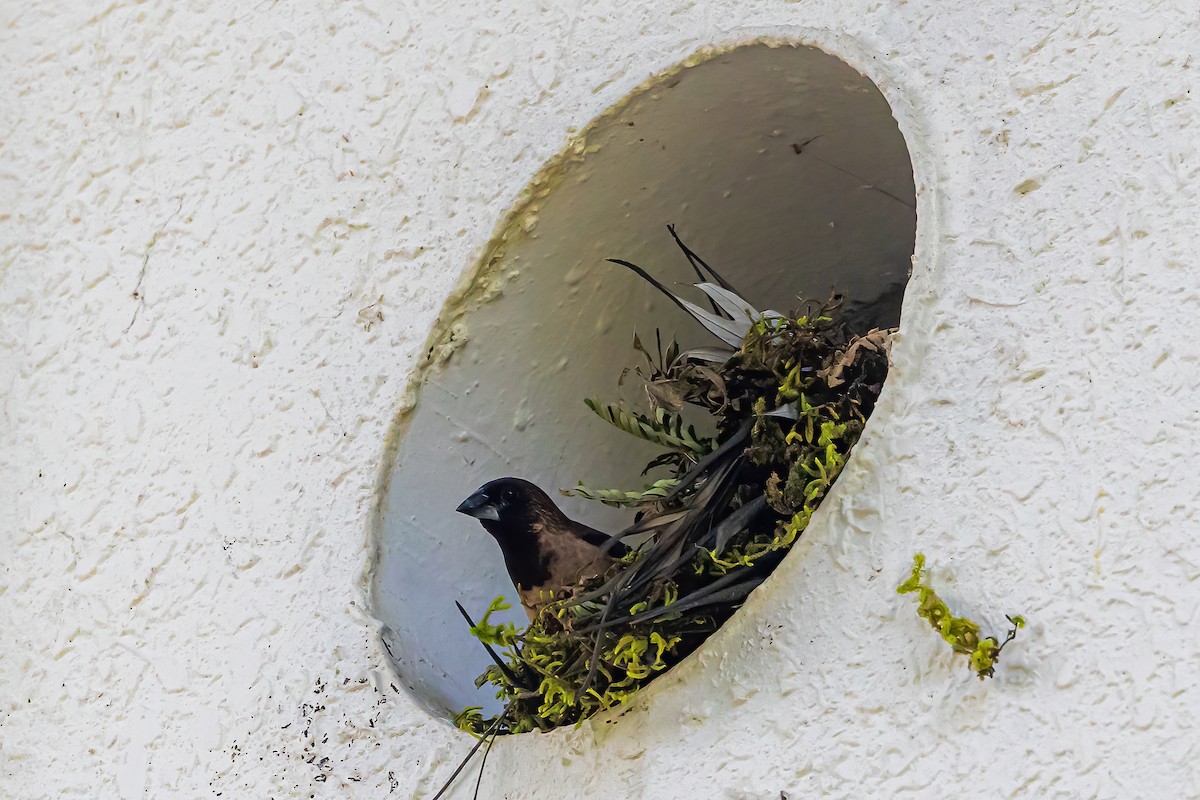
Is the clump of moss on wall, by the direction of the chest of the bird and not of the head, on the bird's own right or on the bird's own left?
on the bird's own left

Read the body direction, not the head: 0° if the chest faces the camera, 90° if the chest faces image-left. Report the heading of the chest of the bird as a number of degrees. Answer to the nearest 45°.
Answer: approximately 90°
